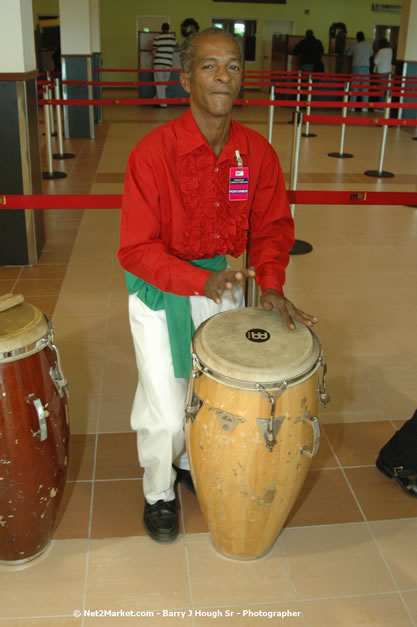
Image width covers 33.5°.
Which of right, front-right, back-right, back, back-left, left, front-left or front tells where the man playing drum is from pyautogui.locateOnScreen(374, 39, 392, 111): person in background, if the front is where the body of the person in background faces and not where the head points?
back

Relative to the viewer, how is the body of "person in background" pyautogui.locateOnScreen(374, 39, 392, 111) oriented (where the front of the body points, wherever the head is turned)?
away from the camera

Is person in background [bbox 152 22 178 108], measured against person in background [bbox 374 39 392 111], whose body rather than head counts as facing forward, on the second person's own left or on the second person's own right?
on the second person's own left

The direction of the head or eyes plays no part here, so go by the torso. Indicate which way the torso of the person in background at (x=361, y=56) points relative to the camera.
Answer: away from the camera

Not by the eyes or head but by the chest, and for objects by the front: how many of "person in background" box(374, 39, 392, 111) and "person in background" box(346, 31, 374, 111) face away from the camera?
2
